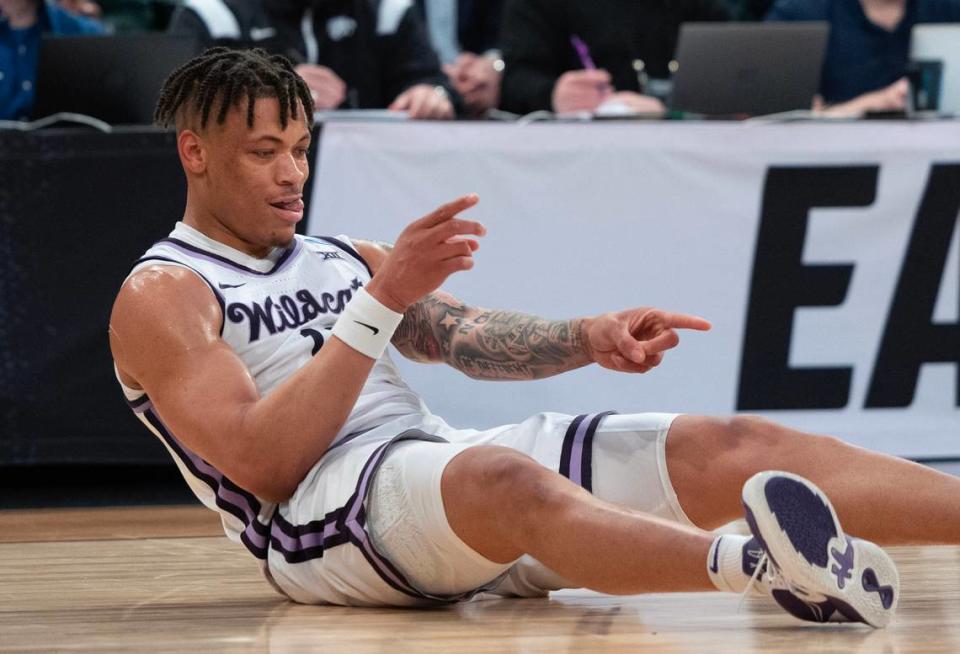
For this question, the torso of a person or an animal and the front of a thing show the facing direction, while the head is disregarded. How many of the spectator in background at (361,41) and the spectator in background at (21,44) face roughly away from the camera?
0

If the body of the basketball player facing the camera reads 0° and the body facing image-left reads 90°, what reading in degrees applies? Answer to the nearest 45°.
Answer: approximately 315°

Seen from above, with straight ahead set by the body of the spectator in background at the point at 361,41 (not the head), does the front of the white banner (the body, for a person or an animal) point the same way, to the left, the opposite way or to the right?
the same way

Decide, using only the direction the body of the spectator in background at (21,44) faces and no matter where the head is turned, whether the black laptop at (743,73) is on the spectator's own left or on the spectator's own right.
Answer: on the spectator's own left

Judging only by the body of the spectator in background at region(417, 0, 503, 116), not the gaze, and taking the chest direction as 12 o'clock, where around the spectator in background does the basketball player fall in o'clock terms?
The basketball player is roughly at 12 o'clock from the spectator in background.

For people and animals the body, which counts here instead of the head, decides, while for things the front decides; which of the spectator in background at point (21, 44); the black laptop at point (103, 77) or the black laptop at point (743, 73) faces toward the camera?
the spectator in background

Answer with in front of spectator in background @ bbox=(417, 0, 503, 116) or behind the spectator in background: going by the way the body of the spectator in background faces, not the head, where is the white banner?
in front

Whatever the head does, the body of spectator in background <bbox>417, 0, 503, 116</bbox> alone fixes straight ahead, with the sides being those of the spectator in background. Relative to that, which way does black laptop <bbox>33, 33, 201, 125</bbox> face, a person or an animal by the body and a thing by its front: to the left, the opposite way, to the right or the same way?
the opposite way

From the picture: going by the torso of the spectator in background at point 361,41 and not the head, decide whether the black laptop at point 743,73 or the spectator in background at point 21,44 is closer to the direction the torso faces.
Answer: the black laptop

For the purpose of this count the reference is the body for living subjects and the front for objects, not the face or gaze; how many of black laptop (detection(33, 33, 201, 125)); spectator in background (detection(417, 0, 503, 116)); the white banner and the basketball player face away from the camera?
1

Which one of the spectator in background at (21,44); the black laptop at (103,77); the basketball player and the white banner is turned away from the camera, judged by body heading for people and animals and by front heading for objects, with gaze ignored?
the black laptop

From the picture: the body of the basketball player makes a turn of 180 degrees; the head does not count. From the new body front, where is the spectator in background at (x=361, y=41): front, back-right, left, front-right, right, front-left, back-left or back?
front-right

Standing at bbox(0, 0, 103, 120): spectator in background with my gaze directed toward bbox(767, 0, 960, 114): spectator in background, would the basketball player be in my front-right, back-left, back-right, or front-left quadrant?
front-right

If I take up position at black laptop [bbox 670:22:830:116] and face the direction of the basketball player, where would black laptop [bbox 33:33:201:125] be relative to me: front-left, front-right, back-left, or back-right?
front-right

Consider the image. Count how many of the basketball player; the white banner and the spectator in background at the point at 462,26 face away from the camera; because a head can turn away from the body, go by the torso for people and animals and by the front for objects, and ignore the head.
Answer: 0

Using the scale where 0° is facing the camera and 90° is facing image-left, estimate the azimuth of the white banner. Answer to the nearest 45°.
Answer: approximately 0°

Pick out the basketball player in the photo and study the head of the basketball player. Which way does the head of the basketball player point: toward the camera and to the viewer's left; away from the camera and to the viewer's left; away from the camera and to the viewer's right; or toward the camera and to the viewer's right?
toward the camera and to the viewer's right

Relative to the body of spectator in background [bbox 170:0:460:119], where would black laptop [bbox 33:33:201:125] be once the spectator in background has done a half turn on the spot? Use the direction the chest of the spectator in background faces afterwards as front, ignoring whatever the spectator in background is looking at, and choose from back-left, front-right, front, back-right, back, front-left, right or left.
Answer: back-left

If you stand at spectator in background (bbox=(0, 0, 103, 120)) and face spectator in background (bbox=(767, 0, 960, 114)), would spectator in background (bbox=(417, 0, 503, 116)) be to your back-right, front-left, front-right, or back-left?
front-left

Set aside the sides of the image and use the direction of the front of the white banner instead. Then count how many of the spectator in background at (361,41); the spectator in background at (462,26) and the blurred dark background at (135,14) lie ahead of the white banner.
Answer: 0

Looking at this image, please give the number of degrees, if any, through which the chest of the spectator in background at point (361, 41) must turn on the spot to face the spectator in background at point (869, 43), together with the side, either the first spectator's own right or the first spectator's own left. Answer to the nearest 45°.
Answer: approximately 90° to the first spectator's own left

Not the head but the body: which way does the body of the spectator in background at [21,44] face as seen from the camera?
toward the camera
